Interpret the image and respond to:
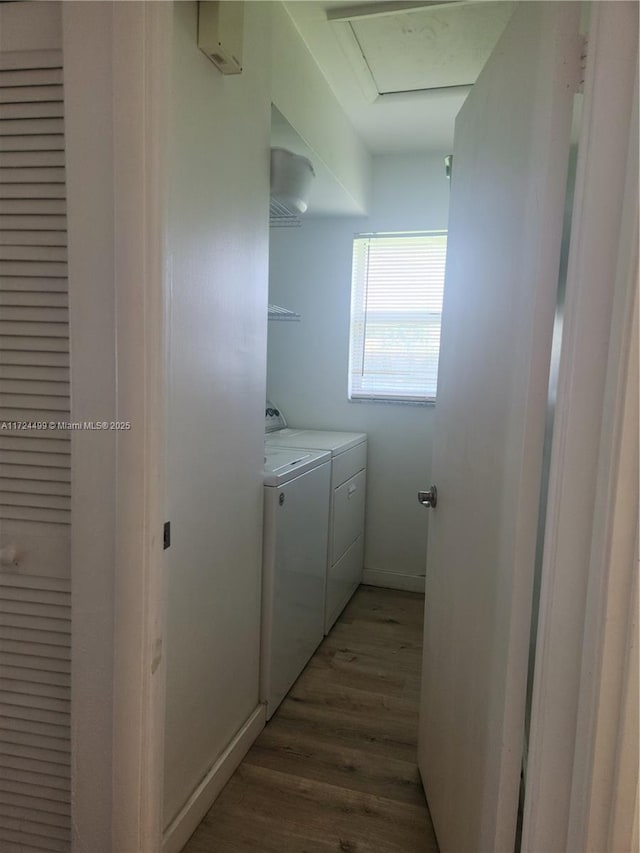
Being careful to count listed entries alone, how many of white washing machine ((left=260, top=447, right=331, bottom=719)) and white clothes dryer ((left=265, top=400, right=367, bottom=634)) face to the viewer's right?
2

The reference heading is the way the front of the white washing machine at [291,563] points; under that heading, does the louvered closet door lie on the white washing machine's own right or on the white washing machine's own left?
on the white washing machine's own right

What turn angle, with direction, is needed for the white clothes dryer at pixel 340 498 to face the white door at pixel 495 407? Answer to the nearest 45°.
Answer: approximately 90° to its right

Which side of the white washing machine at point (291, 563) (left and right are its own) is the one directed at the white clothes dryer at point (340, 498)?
left

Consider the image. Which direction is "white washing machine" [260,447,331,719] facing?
to the viewer's right

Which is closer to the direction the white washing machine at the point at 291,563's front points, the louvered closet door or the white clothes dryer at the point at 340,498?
the white clothes dryer

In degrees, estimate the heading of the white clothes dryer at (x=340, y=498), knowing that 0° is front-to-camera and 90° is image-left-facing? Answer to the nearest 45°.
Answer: approximately 270°

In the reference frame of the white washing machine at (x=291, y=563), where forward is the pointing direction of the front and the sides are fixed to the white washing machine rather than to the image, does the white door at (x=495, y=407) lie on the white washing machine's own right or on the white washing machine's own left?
on the white washing machine's own right
